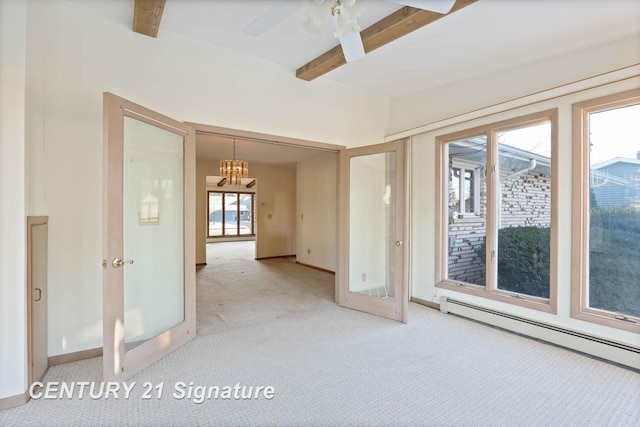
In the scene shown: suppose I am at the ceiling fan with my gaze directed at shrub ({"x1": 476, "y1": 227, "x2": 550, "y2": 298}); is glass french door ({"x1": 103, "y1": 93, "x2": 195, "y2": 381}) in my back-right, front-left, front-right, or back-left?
back-left

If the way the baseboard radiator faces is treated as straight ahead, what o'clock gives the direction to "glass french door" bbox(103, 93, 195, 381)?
The glass french door is roughly at 12 o'clock from the baseboard radiator.

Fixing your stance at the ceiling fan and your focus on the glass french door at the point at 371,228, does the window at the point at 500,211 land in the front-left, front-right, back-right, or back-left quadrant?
front-right

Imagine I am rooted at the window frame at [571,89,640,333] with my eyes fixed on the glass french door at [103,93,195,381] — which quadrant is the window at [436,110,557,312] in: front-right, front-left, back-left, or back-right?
front-right

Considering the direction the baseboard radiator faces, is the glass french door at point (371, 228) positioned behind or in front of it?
in front

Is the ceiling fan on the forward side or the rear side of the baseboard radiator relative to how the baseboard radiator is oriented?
on the forward side

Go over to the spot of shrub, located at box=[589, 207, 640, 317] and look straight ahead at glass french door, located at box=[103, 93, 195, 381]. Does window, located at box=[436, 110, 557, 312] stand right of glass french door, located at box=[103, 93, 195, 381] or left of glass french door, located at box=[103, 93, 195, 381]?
right

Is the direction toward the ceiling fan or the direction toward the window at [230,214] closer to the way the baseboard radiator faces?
the ceiling fan
